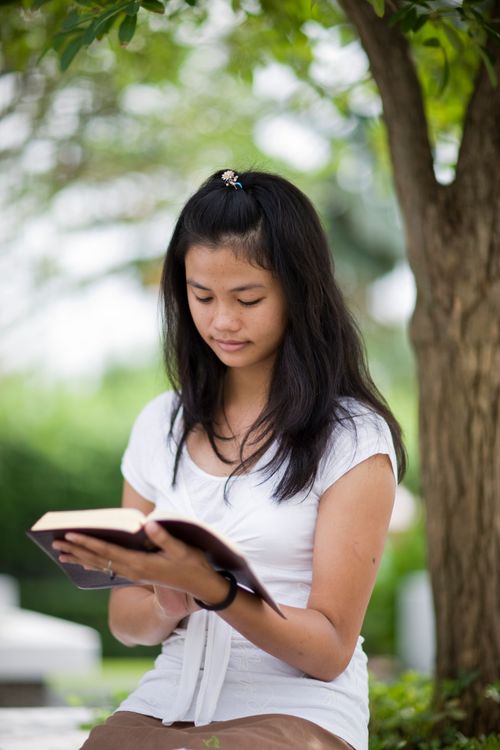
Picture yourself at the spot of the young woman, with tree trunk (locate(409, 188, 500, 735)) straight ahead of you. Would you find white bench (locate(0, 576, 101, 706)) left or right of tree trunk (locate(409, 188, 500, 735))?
left

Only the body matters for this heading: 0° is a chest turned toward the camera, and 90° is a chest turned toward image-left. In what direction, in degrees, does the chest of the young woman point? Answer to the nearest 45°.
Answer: approximately 45°

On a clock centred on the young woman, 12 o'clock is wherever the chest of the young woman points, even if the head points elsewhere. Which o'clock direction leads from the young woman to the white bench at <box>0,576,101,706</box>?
The white bench is roughly at 4 o'clock from the young woman.

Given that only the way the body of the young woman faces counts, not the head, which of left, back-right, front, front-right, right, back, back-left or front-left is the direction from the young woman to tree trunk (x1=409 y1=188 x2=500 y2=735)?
back
